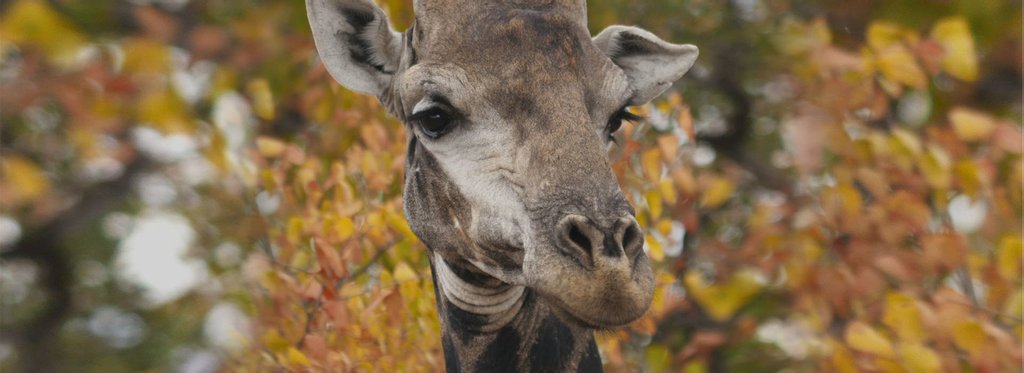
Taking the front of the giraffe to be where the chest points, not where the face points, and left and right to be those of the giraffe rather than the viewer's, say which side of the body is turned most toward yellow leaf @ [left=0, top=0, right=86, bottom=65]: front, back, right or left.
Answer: back

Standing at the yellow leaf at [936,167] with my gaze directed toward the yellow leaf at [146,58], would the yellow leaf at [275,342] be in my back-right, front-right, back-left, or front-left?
front-left

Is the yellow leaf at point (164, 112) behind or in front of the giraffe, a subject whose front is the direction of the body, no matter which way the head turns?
behind

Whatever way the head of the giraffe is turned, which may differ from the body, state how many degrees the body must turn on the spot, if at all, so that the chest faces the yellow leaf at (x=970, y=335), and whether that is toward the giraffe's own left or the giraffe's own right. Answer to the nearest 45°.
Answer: approximately 135° to the giraffe's own left

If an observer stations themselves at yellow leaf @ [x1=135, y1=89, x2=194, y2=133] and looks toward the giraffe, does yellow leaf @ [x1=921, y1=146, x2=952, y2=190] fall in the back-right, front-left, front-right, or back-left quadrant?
front-left

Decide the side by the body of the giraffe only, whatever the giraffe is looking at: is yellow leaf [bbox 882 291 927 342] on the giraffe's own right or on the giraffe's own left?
on the giraffe's own left

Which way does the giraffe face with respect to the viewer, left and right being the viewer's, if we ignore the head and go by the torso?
facing the viewer and to the right of the viewer
